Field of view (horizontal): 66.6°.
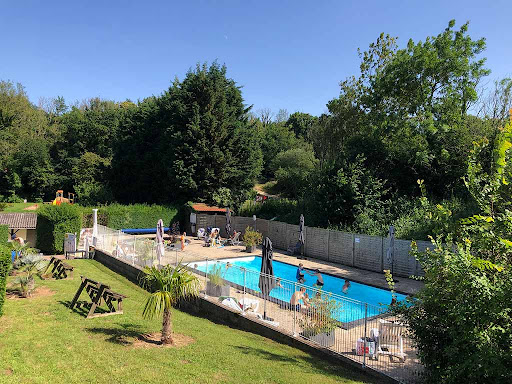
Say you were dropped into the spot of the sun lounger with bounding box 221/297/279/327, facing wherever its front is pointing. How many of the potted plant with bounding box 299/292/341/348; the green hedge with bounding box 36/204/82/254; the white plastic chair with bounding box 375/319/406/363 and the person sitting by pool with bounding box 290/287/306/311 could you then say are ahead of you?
3

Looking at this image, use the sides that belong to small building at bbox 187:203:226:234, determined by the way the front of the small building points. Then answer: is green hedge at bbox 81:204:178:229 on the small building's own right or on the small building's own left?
on the small building's own right

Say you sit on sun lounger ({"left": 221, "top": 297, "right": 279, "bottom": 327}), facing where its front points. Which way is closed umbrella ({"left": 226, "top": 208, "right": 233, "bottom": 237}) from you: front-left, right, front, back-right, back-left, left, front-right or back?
back-left

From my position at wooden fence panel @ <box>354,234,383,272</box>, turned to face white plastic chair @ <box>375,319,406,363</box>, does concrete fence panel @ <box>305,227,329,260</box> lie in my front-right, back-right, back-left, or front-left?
back-right

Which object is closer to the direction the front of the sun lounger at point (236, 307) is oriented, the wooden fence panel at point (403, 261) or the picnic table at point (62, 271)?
the wooden fence panel

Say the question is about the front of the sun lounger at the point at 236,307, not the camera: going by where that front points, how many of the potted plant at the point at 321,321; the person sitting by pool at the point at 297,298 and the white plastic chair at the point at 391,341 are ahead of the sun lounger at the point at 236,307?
3

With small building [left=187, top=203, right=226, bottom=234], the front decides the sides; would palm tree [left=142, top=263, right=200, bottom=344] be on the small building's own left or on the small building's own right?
on the small building's own right

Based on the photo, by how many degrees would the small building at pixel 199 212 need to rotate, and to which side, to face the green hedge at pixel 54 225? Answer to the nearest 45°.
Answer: approximately 90° to its right

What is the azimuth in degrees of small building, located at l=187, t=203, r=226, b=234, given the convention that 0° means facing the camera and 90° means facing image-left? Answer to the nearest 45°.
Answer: approximately 315°
